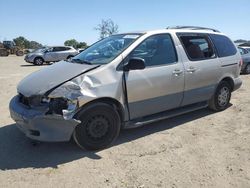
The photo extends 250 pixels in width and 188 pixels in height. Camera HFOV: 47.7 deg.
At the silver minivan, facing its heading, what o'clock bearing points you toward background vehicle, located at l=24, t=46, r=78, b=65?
The background vehicle is roughly at 4 o'clock from the silver minivan.

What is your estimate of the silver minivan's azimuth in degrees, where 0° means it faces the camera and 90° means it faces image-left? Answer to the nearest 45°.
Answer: approximately 45°
